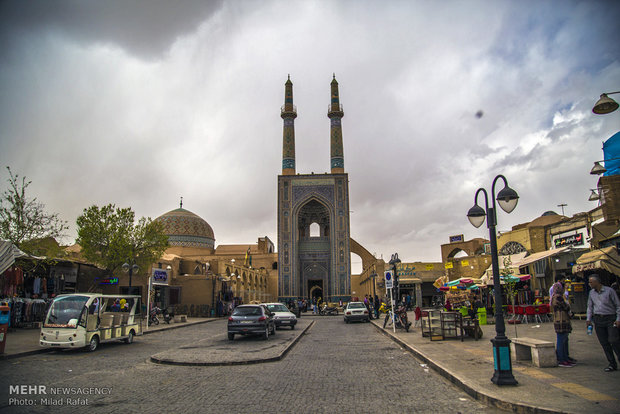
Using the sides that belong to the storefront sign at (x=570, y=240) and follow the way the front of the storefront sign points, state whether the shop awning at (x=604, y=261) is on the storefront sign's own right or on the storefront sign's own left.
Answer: on the storefront sign's own left

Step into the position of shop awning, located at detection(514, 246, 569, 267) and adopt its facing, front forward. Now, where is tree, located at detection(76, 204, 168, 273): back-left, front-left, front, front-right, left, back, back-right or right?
front-right

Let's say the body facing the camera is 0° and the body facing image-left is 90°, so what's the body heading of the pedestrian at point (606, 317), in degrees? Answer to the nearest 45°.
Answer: approximately 45°

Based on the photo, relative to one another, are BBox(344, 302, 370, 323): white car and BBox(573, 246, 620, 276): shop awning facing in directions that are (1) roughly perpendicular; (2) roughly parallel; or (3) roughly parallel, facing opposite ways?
roughly perpendicular

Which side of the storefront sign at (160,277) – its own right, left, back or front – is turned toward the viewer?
front

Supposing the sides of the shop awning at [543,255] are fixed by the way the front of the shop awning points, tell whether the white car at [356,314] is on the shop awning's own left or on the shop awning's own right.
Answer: on the shop awning's own right

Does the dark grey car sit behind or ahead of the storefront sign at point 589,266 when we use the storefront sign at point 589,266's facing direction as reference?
ahead

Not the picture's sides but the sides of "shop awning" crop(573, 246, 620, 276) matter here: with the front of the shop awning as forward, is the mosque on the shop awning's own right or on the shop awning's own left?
on the shop awning's own right

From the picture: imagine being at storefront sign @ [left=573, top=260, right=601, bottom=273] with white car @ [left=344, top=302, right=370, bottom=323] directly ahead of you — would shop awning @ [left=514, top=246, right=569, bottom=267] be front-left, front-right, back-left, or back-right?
front-right

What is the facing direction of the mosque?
toward the camera

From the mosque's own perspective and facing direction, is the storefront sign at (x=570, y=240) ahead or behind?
ahead
